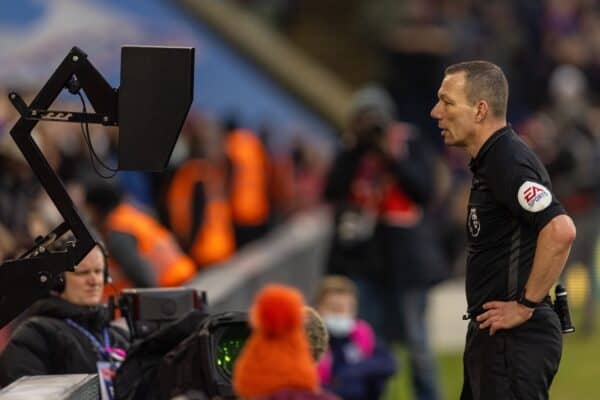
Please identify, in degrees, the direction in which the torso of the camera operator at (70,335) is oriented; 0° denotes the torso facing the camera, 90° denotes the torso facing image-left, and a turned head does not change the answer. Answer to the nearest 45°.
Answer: approximately 315°

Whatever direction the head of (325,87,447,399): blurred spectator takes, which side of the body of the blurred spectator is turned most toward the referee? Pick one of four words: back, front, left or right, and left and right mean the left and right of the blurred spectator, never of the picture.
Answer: front

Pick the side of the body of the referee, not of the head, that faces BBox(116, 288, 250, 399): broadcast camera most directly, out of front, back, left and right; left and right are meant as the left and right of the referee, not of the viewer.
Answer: front

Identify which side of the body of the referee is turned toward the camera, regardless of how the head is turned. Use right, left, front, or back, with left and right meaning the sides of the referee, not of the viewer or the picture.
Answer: left

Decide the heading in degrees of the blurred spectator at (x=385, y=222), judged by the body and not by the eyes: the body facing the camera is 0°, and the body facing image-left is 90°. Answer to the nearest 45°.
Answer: approximately 0°

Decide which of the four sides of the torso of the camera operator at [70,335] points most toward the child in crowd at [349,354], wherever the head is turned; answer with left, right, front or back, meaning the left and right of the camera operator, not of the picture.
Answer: left

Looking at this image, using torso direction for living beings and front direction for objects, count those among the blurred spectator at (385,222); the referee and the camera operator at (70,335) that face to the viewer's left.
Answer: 1

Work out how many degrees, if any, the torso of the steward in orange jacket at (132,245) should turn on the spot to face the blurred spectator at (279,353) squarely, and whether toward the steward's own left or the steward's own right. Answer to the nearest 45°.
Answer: approximately 90° to the steward's own left
